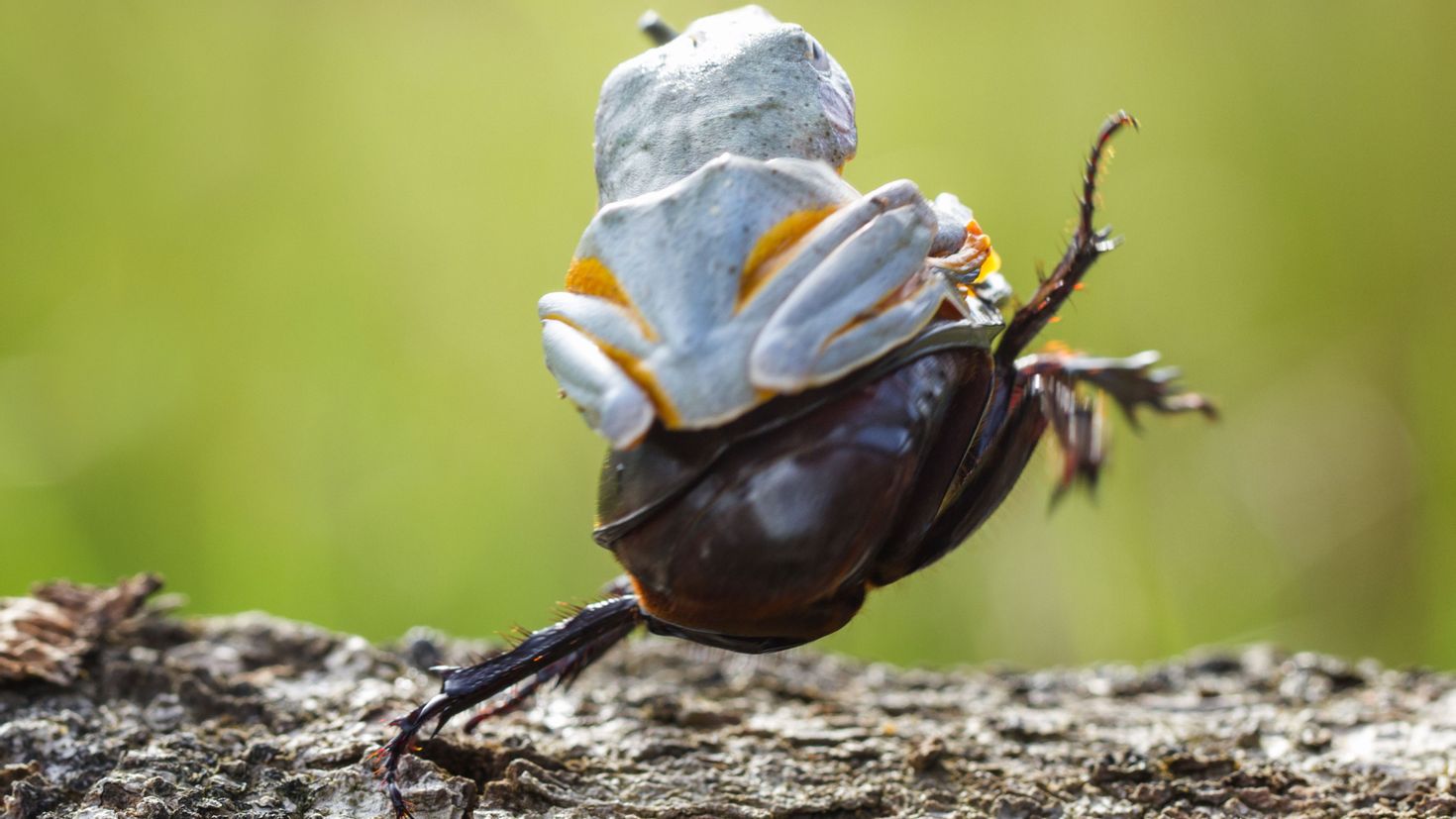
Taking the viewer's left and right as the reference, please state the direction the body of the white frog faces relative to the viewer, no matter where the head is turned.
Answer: facing away from the viewer
